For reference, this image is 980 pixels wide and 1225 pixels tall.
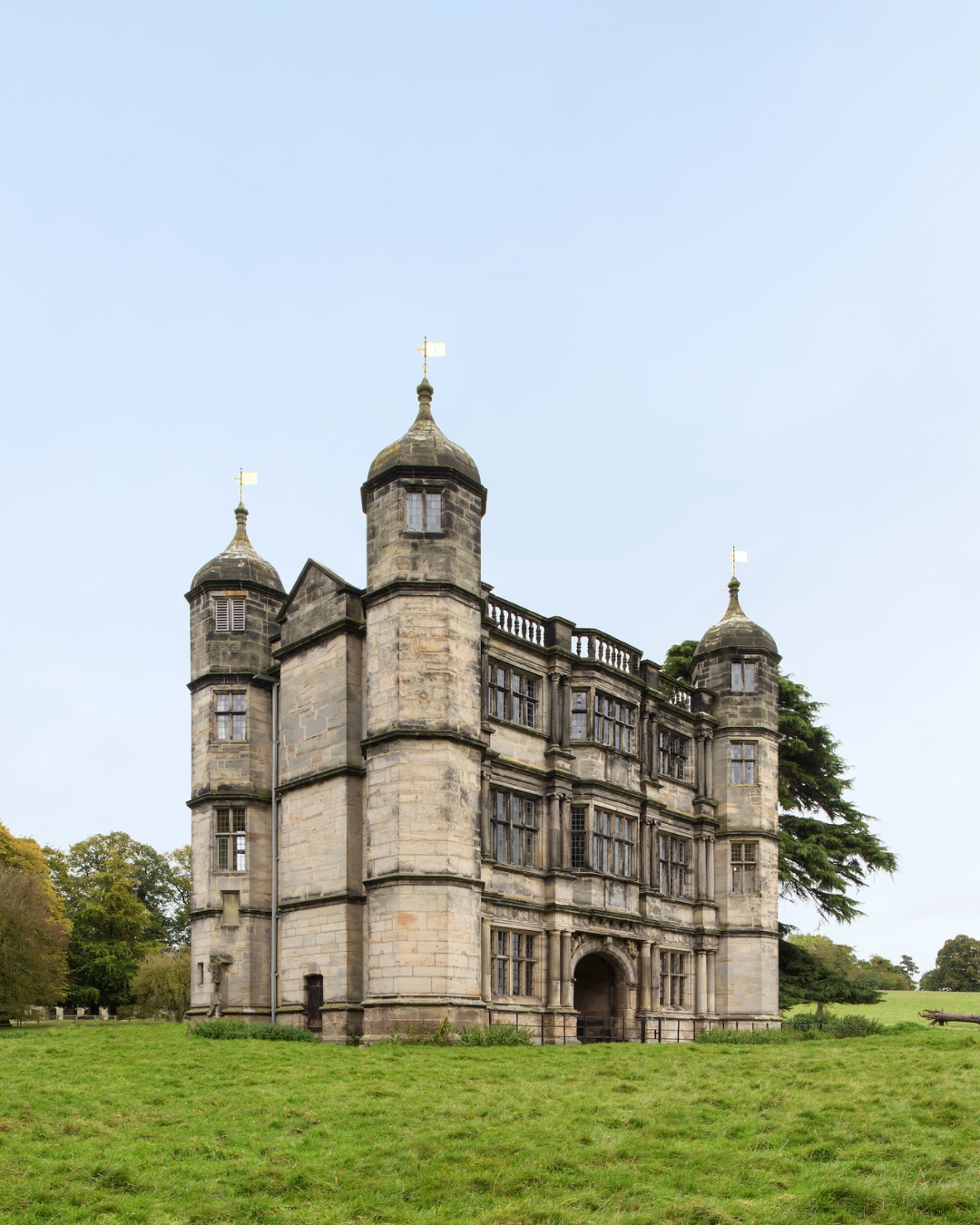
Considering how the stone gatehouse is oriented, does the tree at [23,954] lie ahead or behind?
behind

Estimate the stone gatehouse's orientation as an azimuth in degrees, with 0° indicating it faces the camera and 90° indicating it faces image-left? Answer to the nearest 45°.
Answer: approximately 315°
